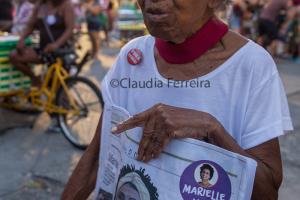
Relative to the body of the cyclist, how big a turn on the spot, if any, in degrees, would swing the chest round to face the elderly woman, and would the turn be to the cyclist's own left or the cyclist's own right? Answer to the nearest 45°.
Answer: approximately 45° to the cyclist's own left

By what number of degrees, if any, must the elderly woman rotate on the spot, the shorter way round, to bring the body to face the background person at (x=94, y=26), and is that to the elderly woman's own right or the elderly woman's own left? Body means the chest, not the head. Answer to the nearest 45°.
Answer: approximately 135° to the elderly woman's own right

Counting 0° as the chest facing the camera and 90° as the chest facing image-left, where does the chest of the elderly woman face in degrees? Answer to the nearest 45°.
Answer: approximately 45°

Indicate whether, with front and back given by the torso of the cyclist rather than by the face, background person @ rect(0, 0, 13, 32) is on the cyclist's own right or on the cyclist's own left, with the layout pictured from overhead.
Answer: on the cyclist's own right

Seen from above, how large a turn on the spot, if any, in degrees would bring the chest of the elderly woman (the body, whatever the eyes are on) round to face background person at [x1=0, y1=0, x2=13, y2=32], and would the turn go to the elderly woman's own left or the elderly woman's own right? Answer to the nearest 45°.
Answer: approximately 90° to the elderly woman's own right

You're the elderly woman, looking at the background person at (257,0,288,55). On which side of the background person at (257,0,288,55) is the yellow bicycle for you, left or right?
left
